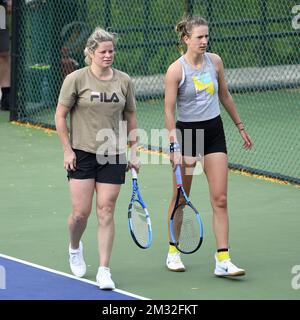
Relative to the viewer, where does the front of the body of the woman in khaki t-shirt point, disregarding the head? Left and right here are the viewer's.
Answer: facing the viewer and to the right of the viewer

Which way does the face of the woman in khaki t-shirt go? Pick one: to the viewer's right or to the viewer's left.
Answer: to the viewer's right
